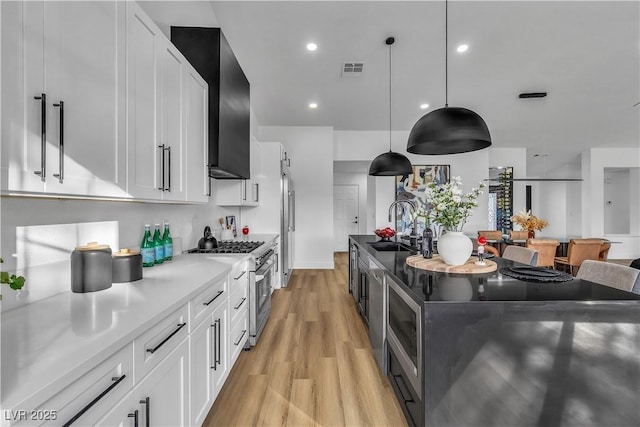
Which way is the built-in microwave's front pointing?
to the viewer's left

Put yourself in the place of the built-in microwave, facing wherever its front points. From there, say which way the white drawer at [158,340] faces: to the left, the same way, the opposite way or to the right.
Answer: the opposite way

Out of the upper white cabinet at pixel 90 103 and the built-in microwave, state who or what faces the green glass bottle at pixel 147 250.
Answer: the built-in microwave

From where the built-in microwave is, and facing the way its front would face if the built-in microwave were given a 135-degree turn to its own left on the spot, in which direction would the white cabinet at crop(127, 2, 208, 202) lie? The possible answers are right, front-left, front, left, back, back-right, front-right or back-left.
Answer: back-right

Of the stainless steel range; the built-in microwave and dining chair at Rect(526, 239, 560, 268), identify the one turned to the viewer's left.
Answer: the built-in microwave

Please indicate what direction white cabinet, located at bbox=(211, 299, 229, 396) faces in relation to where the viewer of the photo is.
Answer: facing to the right of the viewer

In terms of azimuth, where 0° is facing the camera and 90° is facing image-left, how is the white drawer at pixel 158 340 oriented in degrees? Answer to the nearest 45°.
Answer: approximately 315°

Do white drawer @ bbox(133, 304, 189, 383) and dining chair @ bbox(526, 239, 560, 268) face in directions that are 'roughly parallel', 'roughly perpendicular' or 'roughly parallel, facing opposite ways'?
roughly perpendicular

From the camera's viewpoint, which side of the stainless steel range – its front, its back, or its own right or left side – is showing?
right

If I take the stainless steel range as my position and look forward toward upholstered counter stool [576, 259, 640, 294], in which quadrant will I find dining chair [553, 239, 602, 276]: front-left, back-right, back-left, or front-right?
front-left

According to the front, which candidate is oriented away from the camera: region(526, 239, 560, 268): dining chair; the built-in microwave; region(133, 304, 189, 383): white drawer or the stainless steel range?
the dining chair

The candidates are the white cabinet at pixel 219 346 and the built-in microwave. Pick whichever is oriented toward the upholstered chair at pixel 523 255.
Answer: the white cabinet

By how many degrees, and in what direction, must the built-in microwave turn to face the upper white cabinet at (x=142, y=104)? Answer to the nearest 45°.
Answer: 0° — it already faces it

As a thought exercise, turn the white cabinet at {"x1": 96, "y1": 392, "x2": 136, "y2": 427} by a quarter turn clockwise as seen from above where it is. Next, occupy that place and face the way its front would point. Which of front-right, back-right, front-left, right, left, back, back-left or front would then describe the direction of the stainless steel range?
back

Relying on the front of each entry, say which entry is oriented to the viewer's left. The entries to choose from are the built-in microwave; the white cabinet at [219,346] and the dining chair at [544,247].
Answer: the built-in microwave

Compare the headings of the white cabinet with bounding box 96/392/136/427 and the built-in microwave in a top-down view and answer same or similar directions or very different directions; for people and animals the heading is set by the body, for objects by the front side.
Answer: very different directions

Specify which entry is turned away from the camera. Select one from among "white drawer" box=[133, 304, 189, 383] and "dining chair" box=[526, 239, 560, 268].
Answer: the dining chair
